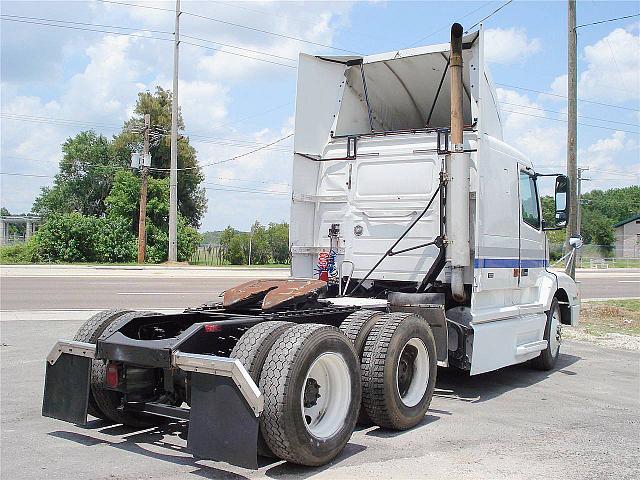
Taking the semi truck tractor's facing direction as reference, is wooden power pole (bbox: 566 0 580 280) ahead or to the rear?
ahead

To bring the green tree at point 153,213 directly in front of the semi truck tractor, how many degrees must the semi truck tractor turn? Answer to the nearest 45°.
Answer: approximately 45° to its left

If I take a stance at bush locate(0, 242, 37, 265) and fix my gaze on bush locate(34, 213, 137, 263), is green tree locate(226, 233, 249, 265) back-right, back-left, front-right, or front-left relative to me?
front-left

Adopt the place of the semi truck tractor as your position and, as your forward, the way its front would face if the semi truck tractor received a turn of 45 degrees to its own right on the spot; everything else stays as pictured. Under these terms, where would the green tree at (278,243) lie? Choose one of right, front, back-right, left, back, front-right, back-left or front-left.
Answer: left

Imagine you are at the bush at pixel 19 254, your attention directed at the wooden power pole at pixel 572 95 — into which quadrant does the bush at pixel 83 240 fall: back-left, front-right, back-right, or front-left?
front-left

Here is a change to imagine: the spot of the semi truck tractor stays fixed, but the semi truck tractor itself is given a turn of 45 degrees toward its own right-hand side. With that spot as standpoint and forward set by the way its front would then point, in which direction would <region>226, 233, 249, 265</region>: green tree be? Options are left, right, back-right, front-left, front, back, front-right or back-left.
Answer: left

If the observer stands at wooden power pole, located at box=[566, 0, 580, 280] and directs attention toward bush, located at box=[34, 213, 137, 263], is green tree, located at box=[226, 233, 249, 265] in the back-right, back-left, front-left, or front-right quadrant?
front-right

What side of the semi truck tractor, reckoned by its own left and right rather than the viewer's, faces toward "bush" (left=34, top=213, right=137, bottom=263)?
left

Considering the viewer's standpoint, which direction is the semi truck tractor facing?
facing away from the viewer and to the right of the viewer

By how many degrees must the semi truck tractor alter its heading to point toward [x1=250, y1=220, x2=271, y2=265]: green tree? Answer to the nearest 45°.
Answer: approximately 45° to its left
